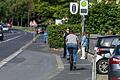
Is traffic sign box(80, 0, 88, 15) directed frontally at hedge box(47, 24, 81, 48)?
no

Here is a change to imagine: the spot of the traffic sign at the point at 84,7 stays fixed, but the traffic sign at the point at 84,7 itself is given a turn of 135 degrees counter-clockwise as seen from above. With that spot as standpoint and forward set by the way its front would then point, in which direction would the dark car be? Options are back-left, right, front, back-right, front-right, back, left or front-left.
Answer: back-right

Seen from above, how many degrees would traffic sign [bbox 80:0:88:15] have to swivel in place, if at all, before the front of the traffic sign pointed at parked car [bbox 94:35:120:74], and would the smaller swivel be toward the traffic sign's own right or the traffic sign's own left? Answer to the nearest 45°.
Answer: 0° — it already faces it

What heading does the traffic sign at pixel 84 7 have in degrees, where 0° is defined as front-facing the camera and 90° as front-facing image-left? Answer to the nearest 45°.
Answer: approximately 0°

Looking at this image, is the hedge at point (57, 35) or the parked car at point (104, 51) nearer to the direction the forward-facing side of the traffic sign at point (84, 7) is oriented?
the parked car
